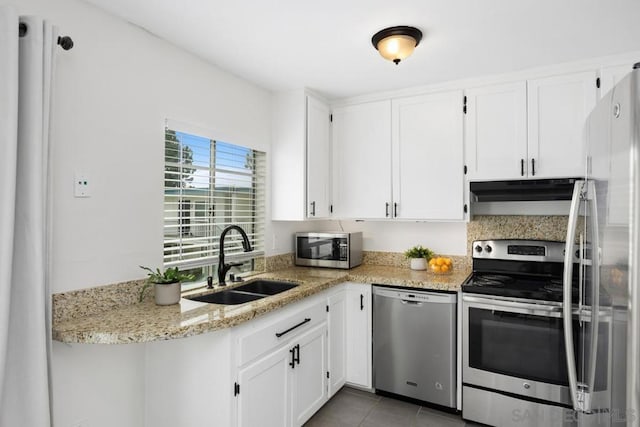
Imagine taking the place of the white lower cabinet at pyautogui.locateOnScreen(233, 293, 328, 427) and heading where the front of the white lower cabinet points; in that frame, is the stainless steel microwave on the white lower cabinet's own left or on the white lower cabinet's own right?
on the white lower cabinet's own left

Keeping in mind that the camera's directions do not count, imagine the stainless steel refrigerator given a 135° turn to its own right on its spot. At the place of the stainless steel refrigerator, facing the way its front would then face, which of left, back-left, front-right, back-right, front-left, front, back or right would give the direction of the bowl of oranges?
left

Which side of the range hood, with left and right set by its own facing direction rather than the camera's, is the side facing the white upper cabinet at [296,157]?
right

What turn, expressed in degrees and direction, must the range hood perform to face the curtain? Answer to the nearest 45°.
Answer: approximately 45° to its right

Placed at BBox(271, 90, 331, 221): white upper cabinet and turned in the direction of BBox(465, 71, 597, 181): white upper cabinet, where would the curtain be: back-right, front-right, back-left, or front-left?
back-right

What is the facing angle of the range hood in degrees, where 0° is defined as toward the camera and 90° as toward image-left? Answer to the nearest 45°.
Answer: approximately 0°

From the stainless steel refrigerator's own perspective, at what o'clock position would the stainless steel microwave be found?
The stainless steel microwave is roughly at 1 o'clock from the stainless steel refrigerator.

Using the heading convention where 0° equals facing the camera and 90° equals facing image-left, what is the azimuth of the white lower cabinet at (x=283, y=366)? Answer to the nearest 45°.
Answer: approximately 315°
